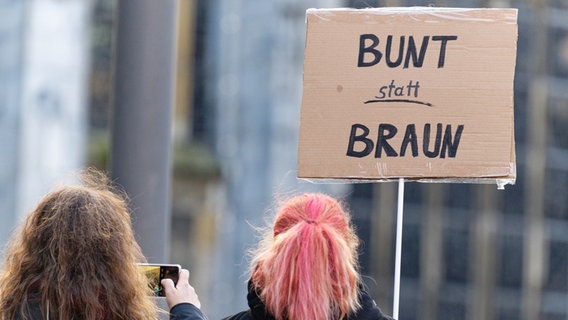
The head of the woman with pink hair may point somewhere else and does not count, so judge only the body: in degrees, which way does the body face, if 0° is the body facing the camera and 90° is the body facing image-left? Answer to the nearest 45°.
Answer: approximately 180°

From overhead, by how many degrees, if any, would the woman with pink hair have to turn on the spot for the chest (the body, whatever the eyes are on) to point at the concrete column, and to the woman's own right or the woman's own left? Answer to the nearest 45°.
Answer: approximately 45° to the woman's own left
